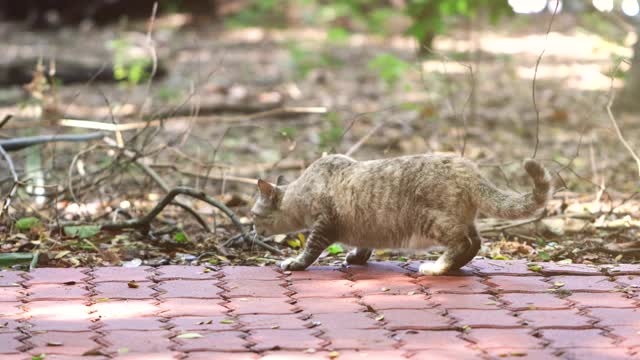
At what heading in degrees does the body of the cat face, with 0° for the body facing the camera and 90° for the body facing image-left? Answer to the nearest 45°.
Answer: approximately 90°

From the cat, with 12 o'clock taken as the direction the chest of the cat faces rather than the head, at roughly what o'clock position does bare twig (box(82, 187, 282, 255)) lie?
The bare twig is roughly at 1 o'clock from the cat.

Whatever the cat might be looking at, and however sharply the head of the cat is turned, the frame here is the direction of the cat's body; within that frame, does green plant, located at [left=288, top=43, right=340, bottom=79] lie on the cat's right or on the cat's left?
on the cat's right

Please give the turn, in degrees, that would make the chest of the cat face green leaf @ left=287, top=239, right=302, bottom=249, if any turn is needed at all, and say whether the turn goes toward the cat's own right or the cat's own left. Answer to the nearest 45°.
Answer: approximately 45° to the cat's own right

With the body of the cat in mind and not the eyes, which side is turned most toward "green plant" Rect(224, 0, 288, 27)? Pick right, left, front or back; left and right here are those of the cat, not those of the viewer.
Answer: right

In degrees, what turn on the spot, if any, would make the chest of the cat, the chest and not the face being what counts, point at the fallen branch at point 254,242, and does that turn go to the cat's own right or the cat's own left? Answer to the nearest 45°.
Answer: approximately 45° to the cat's own right

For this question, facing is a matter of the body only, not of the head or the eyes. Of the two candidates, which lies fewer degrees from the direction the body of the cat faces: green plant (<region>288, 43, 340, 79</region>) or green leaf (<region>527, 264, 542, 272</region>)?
the green plant

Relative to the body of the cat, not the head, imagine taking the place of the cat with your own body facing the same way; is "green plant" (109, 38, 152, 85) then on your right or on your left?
on your right

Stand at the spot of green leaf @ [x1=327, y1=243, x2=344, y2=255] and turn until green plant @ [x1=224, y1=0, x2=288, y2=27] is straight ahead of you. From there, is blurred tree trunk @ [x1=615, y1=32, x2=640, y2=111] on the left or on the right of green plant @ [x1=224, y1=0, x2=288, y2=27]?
right

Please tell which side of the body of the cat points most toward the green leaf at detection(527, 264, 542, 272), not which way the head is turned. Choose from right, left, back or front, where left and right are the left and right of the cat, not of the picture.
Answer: back

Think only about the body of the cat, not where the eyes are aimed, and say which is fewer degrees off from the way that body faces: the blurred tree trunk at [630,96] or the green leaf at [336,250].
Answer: the green leaf

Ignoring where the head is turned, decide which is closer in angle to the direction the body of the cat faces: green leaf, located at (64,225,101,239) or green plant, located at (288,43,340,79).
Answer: the green leaf
